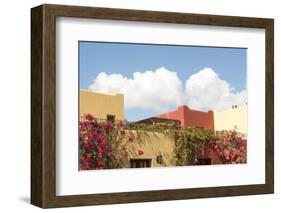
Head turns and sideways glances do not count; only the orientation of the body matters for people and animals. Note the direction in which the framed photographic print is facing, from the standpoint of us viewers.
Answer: facing the viewer and to the right of the viewer
